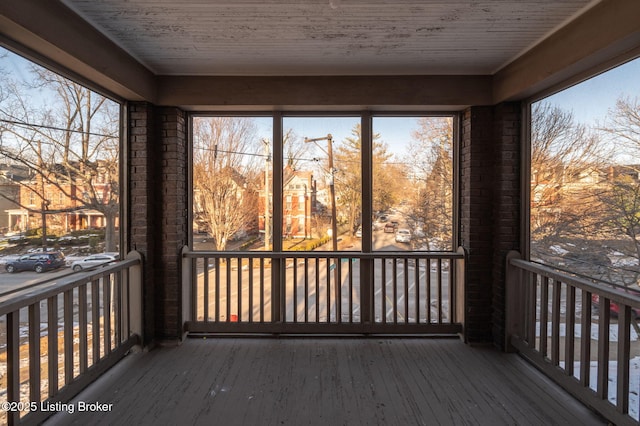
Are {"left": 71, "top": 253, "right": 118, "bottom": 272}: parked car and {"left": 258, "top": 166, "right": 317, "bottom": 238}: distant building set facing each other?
no

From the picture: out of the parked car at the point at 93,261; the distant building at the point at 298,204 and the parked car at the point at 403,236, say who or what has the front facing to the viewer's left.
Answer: the parked car at the point at 93,261

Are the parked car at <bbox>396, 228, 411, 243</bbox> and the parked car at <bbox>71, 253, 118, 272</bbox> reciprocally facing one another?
no

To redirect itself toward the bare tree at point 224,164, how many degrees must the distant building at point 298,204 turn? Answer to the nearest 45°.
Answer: approximately 90° to its right

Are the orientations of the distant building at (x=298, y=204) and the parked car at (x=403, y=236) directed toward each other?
no

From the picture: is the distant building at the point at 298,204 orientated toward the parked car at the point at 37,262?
no

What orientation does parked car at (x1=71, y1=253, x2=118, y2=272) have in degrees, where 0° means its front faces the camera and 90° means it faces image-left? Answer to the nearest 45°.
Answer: approximately 90°

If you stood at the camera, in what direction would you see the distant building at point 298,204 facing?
facing the viewer

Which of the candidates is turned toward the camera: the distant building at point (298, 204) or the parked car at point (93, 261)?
the distant building

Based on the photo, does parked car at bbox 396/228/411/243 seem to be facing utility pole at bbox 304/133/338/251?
no

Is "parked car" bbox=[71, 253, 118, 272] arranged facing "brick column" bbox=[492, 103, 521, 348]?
no
